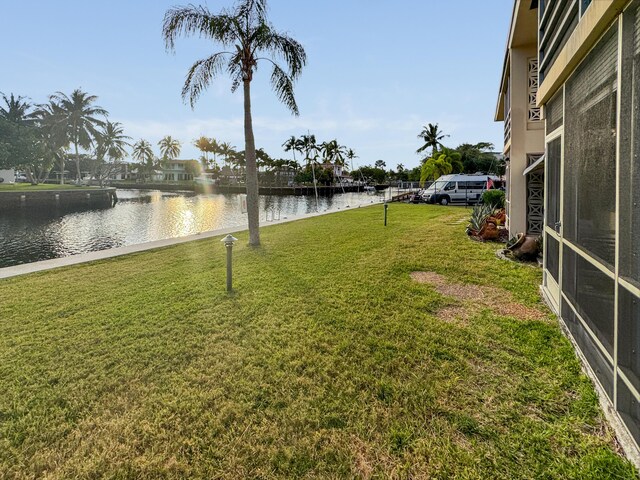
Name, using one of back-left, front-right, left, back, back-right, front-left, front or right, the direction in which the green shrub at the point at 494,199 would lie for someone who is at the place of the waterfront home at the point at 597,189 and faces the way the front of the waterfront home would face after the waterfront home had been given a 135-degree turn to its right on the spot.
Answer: front-left

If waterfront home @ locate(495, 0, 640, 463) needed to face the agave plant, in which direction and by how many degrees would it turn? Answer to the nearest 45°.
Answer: approximately 90° to its right

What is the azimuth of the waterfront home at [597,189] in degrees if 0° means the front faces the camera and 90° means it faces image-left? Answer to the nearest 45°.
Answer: approximately 90°

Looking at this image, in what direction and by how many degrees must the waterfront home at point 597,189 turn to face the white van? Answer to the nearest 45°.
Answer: approximately 90° to its right

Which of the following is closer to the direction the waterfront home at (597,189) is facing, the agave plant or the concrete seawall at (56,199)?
the concrete seawall
